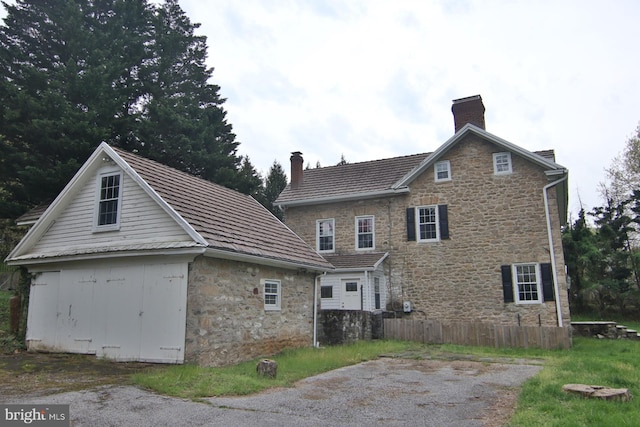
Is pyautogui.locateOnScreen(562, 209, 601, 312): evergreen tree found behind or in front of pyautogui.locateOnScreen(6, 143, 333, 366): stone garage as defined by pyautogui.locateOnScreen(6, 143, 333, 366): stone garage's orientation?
behind

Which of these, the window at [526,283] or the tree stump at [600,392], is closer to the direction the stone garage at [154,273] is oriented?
the tree stump

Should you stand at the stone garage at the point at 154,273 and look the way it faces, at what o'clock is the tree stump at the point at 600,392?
The tree stump is roughly at 9 o'clock from the stone garage.

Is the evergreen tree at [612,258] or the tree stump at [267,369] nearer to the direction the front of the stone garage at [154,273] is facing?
the tree stump

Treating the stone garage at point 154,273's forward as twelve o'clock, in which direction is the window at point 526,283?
The window is roughly at 7 o'clock from the stone garage.

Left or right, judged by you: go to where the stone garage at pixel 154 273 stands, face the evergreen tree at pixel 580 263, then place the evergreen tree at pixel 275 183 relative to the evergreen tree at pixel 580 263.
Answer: left

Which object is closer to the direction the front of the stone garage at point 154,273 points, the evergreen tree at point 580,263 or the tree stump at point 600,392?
the tree stump

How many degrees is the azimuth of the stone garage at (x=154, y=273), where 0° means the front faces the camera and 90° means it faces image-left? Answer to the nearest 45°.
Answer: approximately 45°

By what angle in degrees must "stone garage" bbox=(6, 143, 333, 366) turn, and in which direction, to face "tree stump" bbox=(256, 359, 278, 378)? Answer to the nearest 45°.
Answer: approximately 90° to its left

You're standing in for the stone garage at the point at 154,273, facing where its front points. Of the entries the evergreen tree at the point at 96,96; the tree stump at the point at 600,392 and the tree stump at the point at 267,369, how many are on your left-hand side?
2

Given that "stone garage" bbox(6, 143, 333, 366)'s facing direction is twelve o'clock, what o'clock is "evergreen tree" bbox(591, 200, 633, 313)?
The evergreen tree is roughly at 7 o'clock from the stone garage.
